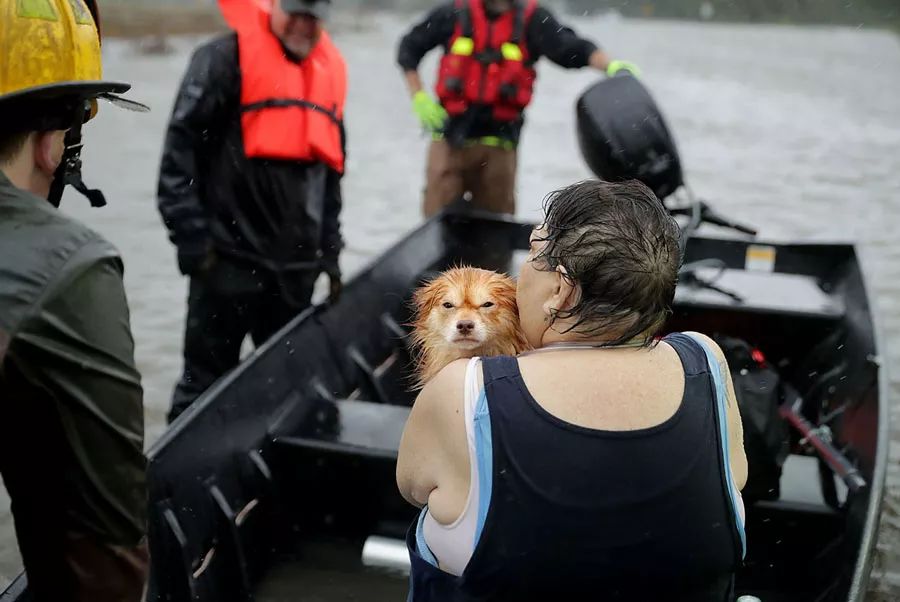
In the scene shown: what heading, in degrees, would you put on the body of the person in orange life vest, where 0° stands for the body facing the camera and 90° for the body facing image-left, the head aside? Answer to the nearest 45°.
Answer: approximately 315°

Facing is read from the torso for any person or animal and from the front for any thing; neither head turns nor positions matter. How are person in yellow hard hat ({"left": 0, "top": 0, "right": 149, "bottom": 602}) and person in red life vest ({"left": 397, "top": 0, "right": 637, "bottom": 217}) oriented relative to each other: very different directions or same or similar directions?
very different directions

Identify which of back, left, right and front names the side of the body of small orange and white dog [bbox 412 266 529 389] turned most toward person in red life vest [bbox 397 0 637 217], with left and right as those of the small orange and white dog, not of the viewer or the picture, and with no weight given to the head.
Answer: back

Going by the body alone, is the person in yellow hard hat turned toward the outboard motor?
yes

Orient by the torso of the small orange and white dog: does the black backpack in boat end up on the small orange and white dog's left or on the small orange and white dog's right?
on the small orange and white dog's left

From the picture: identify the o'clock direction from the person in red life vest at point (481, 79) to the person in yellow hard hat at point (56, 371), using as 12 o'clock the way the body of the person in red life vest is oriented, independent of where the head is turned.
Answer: The person in yellow hard hat is roughly at 12 o'clock from the person in red life vest.

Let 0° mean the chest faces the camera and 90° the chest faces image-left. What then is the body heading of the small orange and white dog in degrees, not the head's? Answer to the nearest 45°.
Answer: approximately 0°

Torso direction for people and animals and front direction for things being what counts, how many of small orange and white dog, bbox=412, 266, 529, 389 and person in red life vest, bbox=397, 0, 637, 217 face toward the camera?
2

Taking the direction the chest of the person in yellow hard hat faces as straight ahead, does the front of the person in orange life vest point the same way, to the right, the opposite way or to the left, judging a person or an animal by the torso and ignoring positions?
to the right

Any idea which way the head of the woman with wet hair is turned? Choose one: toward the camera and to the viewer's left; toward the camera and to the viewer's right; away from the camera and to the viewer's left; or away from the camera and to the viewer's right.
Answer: away from the camera and to the viewer's left

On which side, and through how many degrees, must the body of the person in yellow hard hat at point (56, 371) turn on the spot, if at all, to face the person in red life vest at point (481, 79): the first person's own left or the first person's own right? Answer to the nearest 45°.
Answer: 0° — they already face them

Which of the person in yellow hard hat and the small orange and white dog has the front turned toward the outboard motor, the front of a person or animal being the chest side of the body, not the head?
the person in yellow hard hat
